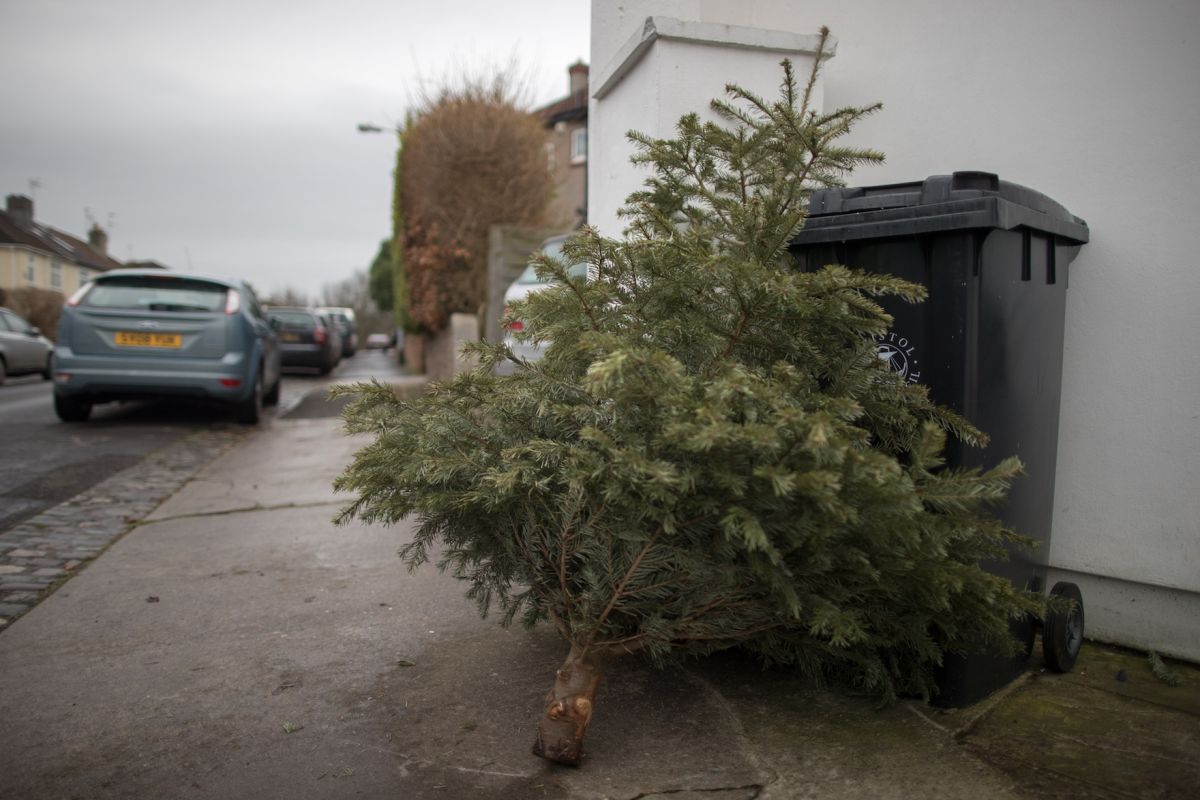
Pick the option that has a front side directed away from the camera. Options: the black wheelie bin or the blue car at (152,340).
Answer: the blue car

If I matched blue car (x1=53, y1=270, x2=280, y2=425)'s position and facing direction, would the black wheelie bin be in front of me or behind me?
behind

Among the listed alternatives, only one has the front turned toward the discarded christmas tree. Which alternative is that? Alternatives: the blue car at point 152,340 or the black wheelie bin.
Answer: the black wheelie bin

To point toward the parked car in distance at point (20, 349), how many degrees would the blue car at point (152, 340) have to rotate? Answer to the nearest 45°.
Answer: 0° — it already faces it

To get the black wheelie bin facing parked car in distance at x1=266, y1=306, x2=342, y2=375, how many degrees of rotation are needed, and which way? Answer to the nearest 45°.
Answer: approximately 90° to its right

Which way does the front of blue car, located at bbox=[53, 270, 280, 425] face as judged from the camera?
facing away from the viewer

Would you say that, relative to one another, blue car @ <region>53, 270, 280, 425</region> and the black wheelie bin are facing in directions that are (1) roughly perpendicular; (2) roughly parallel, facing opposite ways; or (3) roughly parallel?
roughly perpendicular

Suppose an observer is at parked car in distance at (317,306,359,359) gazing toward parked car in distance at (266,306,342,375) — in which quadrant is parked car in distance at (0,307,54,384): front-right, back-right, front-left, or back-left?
front-right

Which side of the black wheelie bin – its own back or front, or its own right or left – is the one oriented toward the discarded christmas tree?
front

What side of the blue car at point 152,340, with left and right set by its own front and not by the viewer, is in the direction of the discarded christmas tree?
back

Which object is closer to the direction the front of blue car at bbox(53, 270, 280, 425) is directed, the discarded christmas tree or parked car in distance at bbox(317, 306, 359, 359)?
the parked car in distance

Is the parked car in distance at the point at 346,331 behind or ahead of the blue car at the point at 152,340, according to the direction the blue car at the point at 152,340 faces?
ahead

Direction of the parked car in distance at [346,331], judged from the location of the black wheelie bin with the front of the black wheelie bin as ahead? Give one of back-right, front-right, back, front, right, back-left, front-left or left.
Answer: right

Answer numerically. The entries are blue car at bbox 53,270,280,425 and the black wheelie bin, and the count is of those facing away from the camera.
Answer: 1
